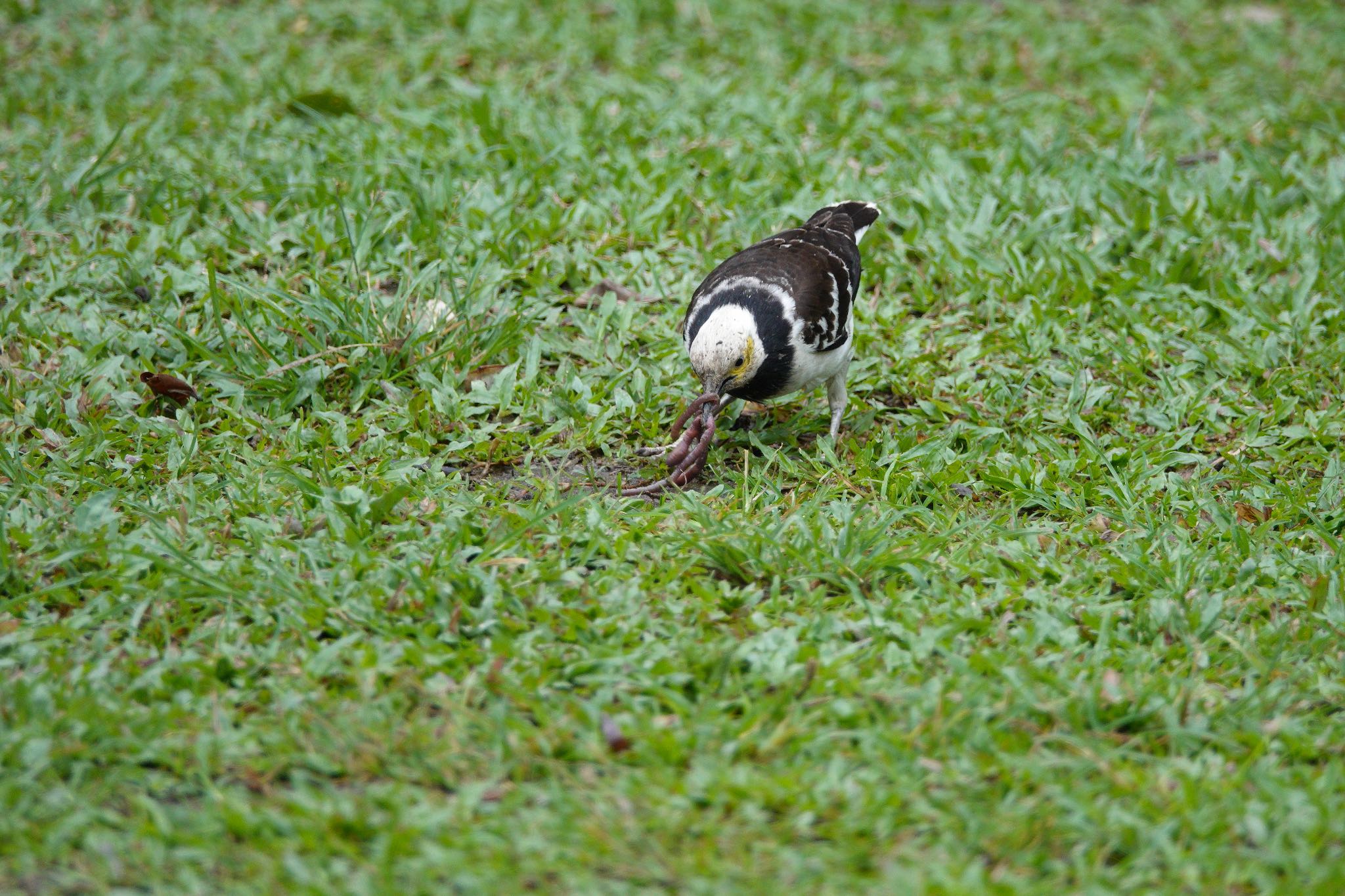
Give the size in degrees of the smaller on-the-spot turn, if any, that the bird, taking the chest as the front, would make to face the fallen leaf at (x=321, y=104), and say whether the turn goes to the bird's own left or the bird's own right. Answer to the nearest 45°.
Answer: approximately 90° to the bird's own right

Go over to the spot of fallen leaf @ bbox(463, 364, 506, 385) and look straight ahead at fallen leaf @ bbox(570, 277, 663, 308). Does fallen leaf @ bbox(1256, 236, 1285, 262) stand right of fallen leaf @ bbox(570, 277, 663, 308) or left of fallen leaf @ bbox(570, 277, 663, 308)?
right

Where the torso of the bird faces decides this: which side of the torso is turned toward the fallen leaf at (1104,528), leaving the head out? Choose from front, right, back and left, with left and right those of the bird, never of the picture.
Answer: left

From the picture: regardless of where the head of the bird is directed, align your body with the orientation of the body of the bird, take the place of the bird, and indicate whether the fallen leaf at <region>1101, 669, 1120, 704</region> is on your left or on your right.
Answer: on your left

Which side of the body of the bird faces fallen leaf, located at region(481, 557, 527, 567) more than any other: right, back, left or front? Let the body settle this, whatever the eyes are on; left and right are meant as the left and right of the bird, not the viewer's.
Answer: front

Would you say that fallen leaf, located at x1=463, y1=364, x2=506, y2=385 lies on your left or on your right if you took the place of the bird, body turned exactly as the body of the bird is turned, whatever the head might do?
on your right

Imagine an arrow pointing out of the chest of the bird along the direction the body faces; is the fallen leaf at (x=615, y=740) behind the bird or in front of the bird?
in front

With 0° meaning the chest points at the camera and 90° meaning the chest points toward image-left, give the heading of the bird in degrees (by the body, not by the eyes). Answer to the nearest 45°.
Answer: approximately 45°

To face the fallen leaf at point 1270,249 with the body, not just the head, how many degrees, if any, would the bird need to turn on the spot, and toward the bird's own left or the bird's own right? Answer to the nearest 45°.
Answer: approximately 180°
